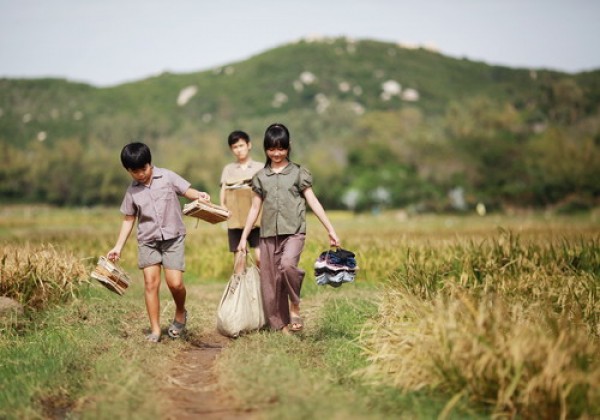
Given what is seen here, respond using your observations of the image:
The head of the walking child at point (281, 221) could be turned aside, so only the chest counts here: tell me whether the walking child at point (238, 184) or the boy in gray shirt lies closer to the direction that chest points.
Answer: the boy in gray shirt

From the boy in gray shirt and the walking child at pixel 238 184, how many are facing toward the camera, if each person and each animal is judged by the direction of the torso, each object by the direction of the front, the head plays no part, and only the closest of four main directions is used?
2

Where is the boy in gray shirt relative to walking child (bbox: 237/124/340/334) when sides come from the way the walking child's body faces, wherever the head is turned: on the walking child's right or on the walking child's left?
on the walking child's right

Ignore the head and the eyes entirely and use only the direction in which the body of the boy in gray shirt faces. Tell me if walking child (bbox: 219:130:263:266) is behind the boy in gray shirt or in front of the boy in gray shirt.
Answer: behind

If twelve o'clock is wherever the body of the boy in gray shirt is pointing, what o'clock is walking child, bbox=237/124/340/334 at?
The walking child is roughly at 9 o'clock from the boy in gray shirt.

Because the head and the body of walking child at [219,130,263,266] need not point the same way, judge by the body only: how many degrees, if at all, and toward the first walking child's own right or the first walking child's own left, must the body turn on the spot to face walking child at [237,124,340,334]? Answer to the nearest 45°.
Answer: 0° — they already face them

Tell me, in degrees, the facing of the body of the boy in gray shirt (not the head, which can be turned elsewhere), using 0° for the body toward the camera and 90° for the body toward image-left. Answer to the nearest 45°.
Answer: approximately 0°

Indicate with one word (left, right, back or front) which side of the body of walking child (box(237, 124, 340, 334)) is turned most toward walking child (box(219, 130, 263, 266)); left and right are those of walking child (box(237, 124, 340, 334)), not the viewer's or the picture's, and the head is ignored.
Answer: back
